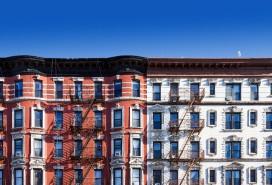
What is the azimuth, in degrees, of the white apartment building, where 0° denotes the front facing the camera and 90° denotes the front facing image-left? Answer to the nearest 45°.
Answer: approximately 0°

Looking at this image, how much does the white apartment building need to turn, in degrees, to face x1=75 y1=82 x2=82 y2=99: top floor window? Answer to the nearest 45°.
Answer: approximately 90° to its right

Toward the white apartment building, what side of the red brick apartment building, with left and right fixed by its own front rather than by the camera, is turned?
left

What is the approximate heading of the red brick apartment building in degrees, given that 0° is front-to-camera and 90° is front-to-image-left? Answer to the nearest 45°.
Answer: approximately 0°

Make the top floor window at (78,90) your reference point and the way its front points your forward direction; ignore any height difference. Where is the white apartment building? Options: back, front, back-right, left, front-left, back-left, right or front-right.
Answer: left

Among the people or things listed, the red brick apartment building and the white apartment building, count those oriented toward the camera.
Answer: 2

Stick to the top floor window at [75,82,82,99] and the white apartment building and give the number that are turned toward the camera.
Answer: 2

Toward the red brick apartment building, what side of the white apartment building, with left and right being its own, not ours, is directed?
right
